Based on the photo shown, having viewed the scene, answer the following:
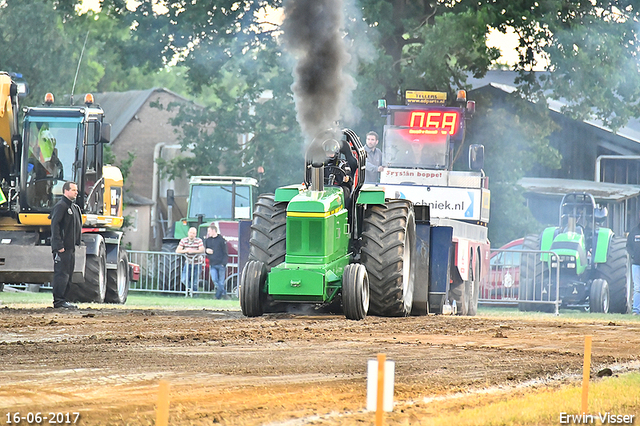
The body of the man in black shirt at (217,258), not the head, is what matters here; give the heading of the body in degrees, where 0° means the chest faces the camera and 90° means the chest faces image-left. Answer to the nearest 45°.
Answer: approximately 45°

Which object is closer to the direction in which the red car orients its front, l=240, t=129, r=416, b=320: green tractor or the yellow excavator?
the yellow excavator

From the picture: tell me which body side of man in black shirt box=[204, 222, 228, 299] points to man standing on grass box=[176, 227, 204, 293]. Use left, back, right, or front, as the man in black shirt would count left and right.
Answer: right

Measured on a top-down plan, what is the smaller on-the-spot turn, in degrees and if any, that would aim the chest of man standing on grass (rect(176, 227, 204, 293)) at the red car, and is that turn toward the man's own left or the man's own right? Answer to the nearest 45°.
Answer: approximately 45° to the man's own left
